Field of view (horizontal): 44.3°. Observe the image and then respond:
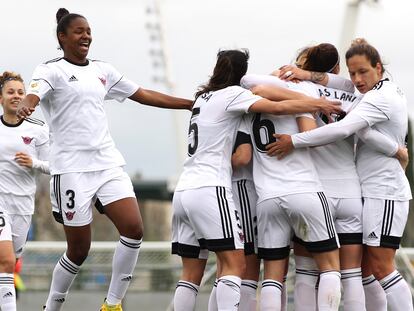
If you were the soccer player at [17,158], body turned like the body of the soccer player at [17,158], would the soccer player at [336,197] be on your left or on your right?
on your left

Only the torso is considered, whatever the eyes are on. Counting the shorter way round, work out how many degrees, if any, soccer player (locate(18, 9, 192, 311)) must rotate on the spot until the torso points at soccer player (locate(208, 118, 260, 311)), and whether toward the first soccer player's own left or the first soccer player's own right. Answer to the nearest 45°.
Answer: approximately 45° to the first soccer player's own left

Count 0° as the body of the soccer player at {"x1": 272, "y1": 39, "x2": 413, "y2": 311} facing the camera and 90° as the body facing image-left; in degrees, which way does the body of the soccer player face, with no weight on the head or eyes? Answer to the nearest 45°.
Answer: approximately 90°

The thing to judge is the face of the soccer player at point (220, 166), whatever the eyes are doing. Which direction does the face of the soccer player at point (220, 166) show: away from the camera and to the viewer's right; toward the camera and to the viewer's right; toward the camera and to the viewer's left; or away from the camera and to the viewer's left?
away from the camera and to the viewer's right

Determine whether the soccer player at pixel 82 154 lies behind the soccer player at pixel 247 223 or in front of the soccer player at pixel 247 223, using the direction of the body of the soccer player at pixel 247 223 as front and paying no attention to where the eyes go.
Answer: behind
